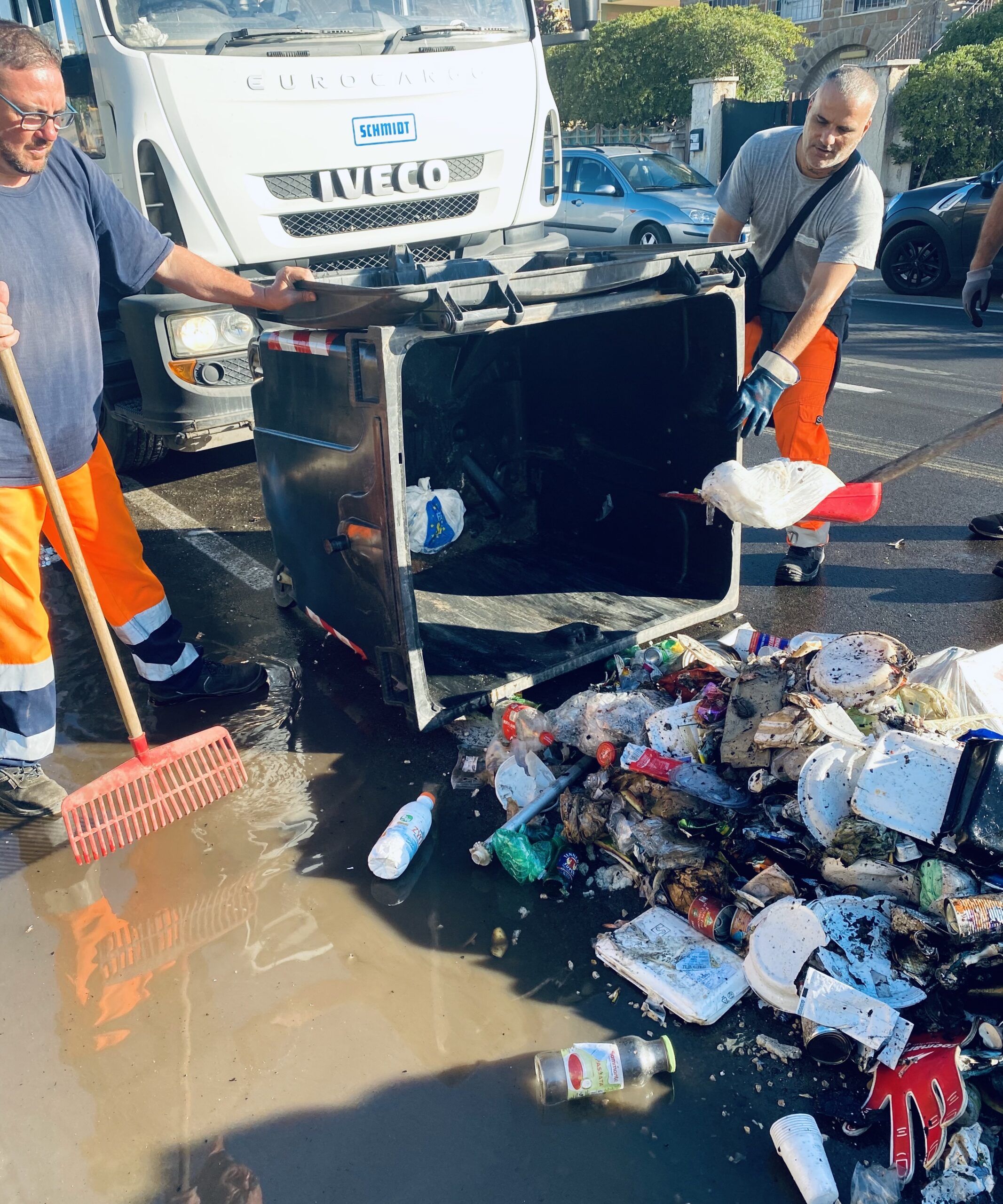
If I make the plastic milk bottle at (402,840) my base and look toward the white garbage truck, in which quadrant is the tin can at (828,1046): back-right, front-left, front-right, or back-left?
back-right

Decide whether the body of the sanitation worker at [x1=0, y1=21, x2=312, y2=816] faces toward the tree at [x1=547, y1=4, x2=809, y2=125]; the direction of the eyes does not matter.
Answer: no

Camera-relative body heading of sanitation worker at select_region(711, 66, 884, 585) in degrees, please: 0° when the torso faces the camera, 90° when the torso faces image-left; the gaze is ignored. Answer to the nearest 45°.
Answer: approximately 45°

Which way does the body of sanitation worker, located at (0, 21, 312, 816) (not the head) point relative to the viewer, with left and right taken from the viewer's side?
facing the viewer and to the right of the viewer

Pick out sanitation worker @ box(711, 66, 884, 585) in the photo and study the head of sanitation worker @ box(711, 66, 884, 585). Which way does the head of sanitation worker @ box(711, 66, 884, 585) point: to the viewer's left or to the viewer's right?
to the viewer's left

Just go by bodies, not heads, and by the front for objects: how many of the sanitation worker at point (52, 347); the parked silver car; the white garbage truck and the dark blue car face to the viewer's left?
1

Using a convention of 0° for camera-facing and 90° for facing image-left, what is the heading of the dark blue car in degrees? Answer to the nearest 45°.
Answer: approximately 90°

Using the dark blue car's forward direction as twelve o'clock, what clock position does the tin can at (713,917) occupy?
The tin can is roughly at 9 o'clock from the dark blue car.

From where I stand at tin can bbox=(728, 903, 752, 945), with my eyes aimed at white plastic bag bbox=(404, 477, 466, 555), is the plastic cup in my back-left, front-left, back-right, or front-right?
back-left

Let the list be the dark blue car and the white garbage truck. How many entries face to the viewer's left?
1

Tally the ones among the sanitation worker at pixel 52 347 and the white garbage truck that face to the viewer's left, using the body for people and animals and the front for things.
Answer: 0

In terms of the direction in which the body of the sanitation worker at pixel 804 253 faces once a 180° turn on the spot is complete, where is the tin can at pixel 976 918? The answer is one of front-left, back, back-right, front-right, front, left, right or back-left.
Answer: back-right

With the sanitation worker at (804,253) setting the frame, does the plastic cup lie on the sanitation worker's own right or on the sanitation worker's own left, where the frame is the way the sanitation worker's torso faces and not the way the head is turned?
on the sanitation worker's own left

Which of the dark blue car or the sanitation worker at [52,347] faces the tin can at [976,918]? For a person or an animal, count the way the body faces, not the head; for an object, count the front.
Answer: the sanitation worker

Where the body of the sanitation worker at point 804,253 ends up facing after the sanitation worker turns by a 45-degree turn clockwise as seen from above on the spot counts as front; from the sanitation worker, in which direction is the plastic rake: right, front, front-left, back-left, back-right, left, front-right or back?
front-left

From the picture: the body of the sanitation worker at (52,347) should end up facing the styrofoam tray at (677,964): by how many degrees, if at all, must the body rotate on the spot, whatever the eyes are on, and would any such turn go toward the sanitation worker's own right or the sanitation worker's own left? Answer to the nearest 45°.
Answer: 0° — they already face it

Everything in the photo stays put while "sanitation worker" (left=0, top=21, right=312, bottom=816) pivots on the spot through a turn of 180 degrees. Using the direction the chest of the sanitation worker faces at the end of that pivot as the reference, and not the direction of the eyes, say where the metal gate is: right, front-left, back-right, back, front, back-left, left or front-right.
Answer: right
